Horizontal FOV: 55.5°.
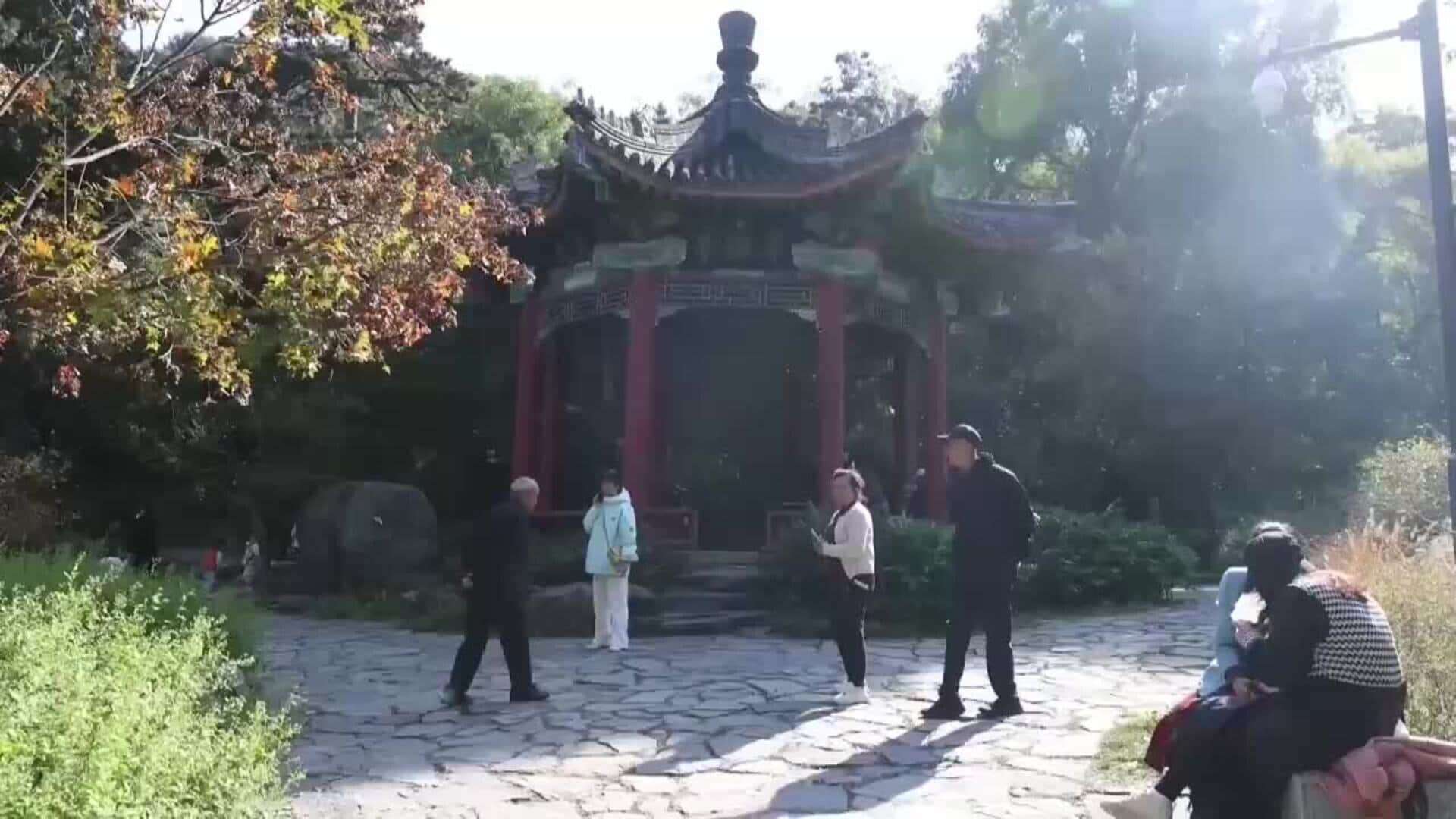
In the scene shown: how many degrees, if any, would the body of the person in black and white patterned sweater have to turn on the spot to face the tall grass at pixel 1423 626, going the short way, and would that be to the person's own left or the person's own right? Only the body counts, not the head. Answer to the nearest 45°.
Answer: approximately 90° to the person's own right

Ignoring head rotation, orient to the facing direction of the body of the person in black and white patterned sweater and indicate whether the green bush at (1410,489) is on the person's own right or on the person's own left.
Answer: on the person's own right

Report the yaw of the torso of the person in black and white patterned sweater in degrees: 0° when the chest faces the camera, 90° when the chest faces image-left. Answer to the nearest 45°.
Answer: approximately 90°

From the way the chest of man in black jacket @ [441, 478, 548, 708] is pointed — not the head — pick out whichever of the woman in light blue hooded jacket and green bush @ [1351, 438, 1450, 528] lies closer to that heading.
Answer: the green bush
